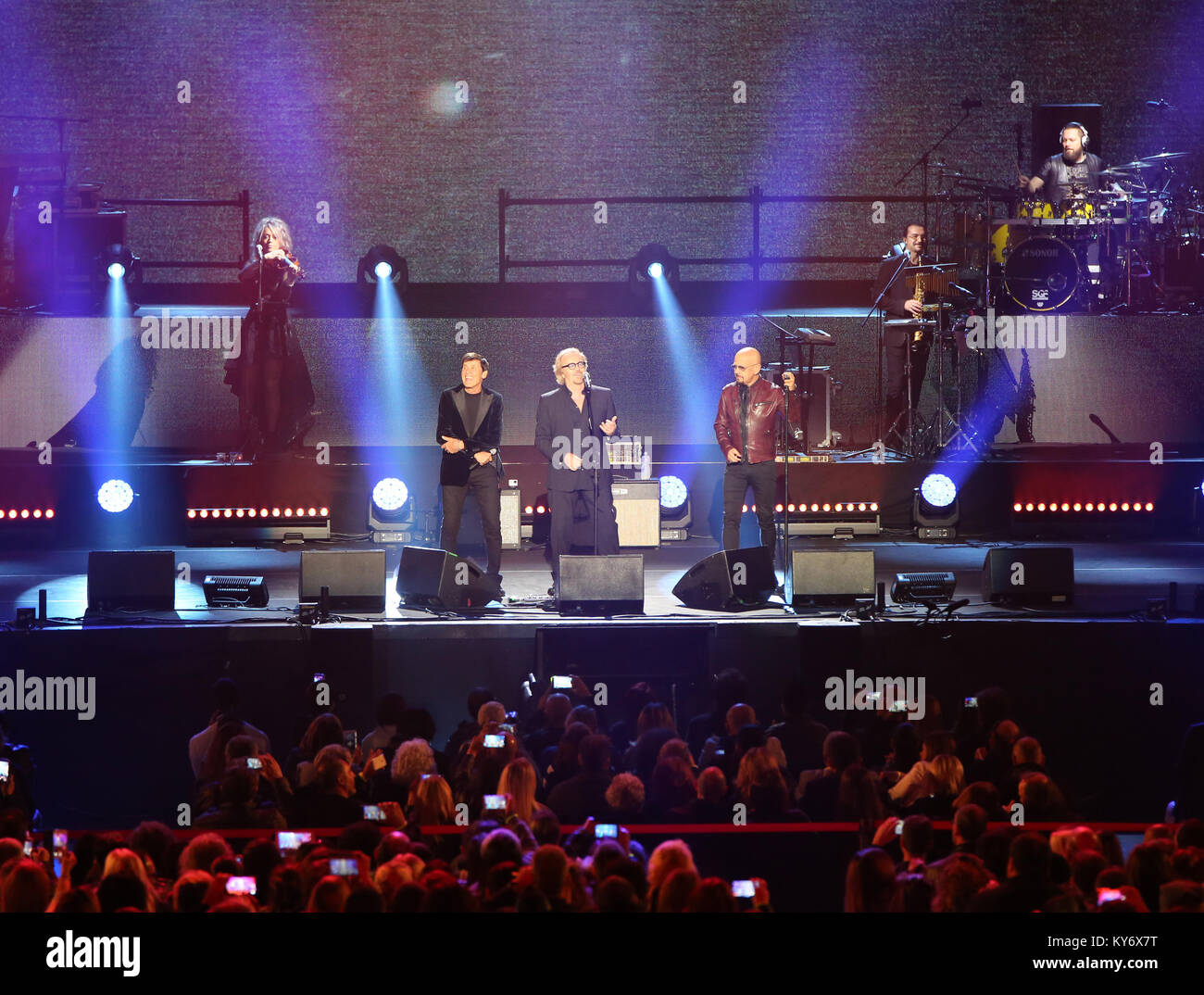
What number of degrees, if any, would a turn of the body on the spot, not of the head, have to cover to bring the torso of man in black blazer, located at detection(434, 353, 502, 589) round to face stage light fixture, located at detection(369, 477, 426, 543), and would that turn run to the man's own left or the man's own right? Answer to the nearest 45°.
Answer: approximately 180°

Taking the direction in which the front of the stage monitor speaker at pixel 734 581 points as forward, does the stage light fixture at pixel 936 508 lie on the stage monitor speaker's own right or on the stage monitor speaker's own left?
on the stage monitor speaker's own right

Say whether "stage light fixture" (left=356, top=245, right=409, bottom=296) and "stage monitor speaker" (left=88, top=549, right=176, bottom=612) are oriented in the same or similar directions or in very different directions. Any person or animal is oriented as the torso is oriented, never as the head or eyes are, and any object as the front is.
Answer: very different directions

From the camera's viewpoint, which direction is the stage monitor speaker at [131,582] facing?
away from the camera

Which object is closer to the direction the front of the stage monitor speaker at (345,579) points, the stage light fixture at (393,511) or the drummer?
the stage light fixture

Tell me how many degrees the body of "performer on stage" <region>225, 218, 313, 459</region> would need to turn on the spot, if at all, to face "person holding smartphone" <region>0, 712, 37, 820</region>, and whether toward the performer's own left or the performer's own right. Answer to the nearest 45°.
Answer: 0° — they already face them
